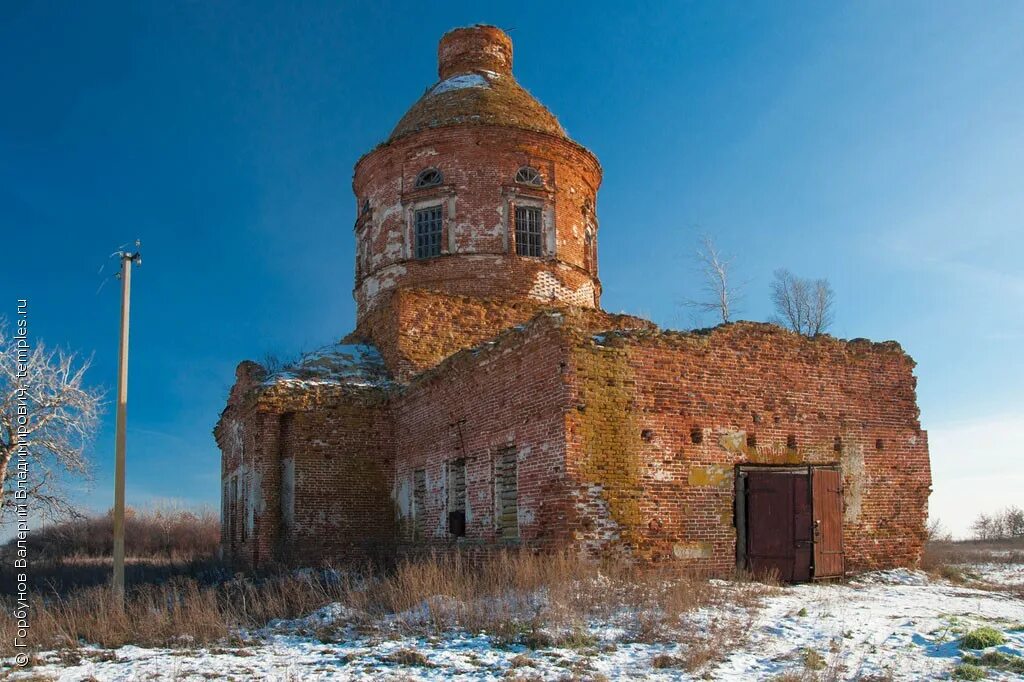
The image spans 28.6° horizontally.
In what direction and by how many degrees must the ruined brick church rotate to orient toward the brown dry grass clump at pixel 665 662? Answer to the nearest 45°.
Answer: approximately 45° to its right

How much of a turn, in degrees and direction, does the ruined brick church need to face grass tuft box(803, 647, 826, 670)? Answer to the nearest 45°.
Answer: approximately 45° to its right

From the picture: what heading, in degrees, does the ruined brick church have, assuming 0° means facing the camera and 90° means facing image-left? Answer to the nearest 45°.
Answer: approximately 315°

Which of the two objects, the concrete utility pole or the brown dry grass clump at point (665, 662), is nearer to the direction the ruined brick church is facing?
the brown dry grass clump

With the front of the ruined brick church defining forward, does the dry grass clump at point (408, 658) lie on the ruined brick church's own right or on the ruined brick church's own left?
on the ruined brick church's own right

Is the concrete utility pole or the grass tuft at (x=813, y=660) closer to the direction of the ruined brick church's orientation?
the grass tuft

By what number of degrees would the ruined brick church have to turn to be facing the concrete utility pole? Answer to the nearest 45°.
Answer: approximately 90° to its right
